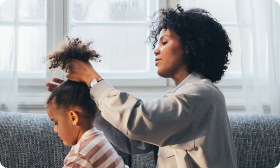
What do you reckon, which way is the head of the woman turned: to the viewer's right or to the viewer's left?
to the viewer's left

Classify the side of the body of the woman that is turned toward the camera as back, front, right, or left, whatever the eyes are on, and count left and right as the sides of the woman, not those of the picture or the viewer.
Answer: left

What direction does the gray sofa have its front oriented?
toward the camera
